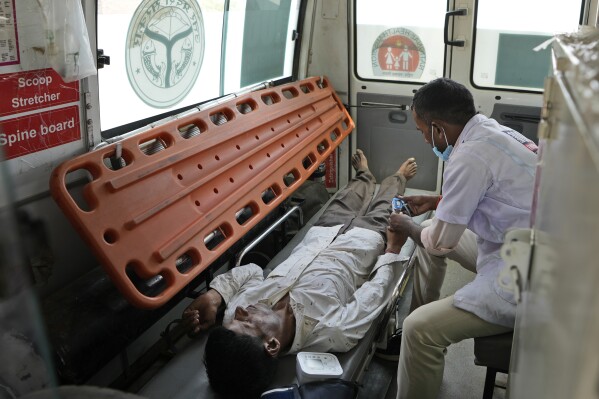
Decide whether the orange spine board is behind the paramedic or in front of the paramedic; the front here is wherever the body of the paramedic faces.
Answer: in front

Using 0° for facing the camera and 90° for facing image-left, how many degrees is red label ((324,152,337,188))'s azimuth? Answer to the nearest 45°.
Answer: approximately 0°

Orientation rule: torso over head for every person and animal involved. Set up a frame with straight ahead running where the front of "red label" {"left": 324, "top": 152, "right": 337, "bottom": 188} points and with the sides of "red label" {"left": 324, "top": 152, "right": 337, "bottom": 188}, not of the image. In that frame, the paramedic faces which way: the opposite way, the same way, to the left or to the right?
to the right

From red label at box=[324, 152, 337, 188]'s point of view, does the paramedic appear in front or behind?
in front

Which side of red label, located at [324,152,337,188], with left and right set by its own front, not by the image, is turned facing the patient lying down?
front

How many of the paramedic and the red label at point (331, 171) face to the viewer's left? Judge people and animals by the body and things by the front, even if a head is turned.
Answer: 1

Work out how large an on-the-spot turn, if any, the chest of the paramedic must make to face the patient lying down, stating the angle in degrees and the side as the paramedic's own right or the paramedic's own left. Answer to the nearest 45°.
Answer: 0° — they already face them

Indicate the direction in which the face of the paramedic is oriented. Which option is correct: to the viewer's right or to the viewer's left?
to the viewer's left

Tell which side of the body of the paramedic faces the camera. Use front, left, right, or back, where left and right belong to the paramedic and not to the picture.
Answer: left
